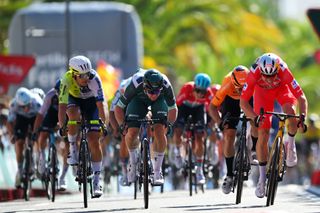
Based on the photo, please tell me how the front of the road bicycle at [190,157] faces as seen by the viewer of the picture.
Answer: facing the viewer

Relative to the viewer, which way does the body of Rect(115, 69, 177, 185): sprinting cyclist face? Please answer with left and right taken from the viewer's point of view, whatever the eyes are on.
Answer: facing the viewer

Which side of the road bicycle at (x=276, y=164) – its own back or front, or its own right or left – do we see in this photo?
front

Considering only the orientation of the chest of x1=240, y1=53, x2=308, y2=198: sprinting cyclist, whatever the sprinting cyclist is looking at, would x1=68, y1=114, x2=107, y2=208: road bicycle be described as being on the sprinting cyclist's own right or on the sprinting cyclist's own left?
on the sprinting cyclist's own right

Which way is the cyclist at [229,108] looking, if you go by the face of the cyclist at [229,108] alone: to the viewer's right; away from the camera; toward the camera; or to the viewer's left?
toward the camera

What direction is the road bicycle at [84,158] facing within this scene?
toward the camera

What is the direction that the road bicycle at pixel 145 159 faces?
toward the camera

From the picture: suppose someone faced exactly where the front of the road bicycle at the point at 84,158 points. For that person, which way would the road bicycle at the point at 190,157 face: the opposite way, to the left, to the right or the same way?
the same way

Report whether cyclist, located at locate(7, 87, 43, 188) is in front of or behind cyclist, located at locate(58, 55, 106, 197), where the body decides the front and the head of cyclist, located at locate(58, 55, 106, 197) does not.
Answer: behind

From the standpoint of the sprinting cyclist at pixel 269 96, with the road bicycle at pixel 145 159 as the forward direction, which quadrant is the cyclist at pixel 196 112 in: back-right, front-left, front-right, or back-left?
front-right

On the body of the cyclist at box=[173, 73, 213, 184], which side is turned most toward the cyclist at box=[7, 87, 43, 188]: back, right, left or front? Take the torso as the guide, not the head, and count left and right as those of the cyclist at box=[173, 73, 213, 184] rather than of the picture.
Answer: right
